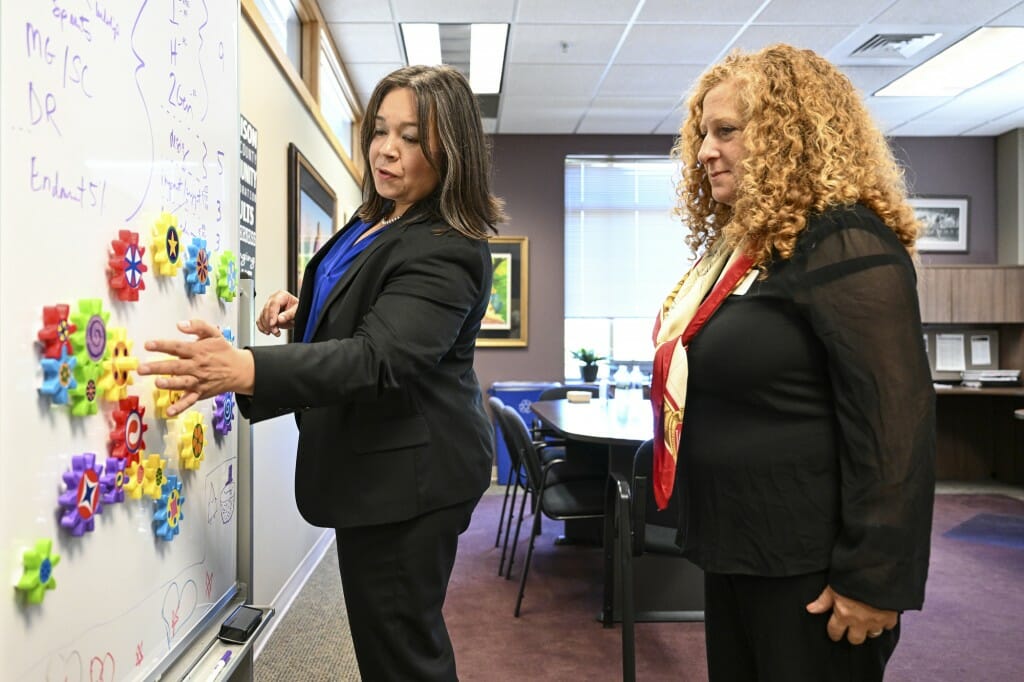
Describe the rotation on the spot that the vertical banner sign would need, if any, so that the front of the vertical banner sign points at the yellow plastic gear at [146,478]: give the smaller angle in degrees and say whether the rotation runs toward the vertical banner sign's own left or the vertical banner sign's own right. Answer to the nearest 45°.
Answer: approximately 45° to the vertical banner sign's own right

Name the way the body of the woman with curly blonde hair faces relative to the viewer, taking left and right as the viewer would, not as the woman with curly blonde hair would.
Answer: facing to the left of the viewer

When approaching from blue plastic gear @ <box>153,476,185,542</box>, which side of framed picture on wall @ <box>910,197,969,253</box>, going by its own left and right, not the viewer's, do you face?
front

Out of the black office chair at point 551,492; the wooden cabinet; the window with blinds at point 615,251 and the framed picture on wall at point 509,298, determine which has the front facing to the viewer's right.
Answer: the black office chair

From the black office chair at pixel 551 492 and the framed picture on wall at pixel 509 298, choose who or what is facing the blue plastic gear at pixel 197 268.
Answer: the framed picture on wall

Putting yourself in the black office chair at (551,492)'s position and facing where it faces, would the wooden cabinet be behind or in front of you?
in front

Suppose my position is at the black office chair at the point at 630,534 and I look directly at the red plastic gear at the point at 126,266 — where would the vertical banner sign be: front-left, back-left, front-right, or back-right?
front-right

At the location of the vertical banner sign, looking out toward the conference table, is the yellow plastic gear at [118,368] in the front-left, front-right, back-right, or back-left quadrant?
back-right

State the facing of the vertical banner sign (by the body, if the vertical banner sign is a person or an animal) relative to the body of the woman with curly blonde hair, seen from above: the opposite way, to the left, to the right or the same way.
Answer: the opposite way

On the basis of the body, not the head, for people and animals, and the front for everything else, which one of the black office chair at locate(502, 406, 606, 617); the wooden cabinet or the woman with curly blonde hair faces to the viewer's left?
the woman with curly blonde hair

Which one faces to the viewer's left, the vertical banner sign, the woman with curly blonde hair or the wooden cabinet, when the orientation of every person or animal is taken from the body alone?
the woman with curly blonde hair

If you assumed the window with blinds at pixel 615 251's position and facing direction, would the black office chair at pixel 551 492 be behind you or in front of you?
in front

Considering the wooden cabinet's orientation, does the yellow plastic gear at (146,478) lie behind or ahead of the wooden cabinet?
ahead

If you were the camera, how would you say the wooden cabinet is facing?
facing the viewer

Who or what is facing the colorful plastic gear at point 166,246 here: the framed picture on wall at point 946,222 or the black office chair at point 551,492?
the framed picture on wall

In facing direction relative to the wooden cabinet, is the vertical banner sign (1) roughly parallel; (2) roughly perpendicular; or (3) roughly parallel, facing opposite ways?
roughly perpendicular

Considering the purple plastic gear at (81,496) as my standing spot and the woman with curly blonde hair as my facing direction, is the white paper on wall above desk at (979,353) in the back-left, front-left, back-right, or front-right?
front-left

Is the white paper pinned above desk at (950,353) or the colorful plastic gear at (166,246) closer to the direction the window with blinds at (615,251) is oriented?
the colorful plastic gear

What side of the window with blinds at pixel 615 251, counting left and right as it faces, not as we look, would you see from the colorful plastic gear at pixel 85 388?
front

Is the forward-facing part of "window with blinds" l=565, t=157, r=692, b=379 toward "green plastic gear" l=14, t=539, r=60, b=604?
yes

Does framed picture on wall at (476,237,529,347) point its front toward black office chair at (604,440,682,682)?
yes

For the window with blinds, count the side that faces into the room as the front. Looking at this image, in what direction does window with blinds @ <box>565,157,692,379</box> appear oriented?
toward the camera

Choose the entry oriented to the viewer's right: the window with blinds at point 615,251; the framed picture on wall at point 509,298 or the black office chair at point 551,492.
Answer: the black office chair
